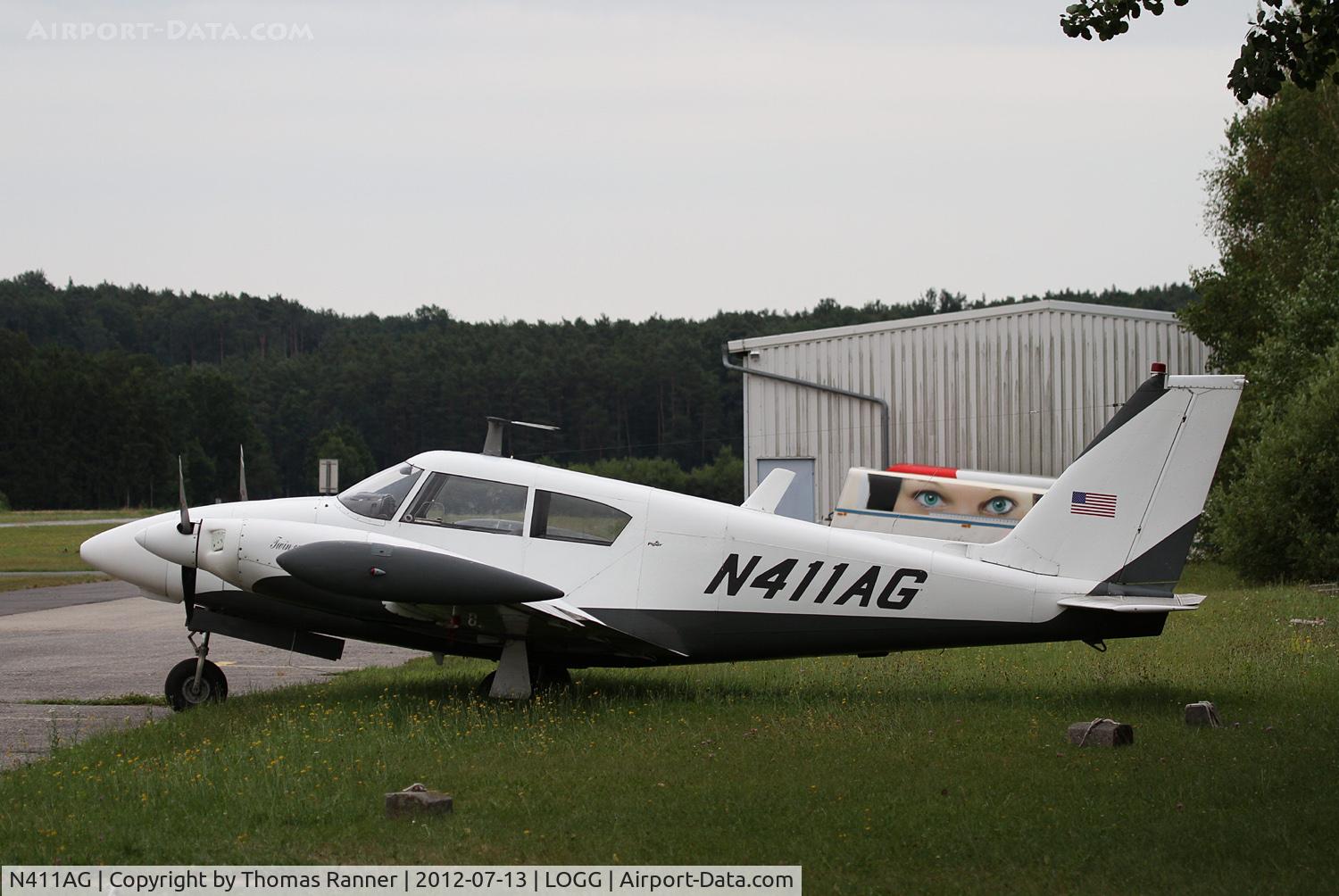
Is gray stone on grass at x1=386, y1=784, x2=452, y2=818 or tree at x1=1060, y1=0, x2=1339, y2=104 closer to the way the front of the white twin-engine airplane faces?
the gray stone on grass

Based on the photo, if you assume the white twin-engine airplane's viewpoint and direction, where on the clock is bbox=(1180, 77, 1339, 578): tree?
The tree is roughly at 4 o'clock from the white twin-engine airplane.

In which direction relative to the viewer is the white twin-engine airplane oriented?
to the viewer's left

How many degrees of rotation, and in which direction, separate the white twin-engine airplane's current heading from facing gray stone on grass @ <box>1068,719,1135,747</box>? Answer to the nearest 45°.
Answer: approximately 135° to its left

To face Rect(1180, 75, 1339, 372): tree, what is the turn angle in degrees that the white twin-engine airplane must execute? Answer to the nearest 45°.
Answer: approximately 135° to its right
